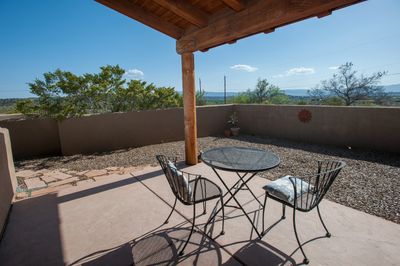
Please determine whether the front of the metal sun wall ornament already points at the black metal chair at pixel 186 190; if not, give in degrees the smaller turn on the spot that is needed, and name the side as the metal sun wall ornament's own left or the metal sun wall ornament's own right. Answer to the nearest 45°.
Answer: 0° — it already faces it

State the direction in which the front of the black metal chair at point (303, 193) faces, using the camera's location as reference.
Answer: facing away from the viewer and to the left of the viewer

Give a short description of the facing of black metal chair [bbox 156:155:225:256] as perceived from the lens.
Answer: facing away from the viewer and to the right of the viewer

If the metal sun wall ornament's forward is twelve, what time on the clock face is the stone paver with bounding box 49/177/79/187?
The stone paver is roughly at 1 o'clock from the metal sun wall ornament.

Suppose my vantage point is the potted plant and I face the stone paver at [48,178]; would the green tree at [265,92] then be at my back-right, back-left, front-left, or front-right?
back-right

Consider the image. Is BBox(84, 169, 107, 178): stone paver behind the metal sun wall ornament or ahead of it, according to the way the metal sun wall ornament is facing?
ahead

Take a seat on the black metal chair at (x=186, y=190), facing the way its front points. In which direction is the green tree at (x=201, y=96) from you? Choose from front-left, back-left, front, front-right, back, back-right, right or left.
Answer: front-left

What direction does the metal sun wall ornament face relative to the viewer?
toward the camera

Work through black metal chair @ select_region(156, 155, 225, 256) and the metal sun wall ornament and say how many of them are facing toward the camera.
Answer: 1

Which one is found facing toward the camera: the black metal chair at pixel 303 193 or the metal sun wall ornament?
the metal sun wall ornament

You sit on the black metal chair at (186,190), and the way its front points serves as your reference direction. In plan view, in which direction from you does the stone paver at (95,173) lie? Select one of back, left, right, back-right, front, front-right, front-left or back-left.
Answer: left

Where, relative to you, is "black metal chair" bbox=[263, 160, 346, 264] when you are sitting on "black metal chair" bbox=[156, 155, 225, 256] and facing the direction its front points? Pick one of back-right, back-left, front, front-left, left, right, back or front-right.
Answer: front-right

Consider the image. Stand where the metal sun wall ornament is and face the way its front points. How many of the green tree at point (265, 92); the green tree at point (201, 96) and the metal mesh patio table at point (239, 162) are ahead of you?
1

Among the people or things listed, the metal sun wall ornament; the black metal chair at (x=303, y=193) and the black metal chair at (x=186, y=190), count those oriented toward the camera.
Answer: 1

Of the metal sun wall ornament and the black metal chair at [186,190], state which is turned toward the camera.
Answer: the metal sun wall ornament

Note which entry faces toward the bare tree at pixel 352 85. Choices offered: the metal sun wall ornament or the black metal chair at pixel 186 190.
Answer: the black metal chair

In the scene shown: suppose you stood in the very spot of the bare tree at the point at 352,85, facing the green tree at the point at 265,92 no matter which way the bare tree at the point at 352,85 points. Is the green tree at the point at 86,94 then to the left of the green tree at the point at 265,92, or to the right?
left

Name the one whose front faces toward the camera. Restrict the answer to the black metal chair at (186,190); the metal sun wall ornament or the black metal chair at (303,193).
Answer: the metal sun wall ornament

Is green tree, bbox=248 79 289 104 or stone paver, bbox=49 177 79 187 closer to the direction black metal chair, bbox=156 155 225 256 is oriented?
the green tree

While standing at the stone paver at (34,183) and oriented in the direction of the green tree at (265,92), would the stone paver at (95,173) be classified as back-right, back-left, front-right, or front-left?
front-right

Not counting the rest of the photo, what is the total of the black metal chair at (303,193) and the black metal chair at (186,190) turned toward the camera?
0
